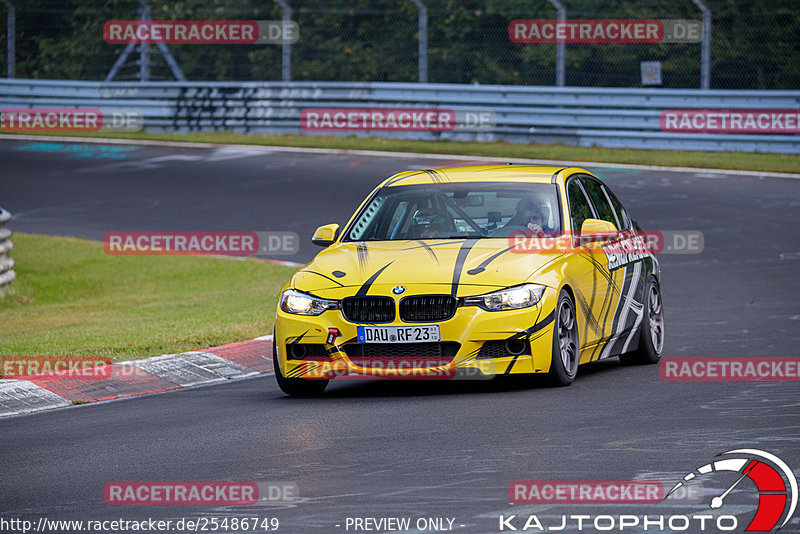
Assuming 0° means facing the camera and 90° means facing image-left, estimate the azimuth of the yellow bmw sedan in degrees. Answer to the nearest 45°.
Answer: approximately 45°

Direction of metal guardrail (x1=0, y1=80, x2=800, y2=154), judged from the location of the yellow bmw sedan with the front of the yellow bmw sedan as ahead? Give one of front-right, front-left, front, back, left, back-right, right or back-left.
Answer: back-right
